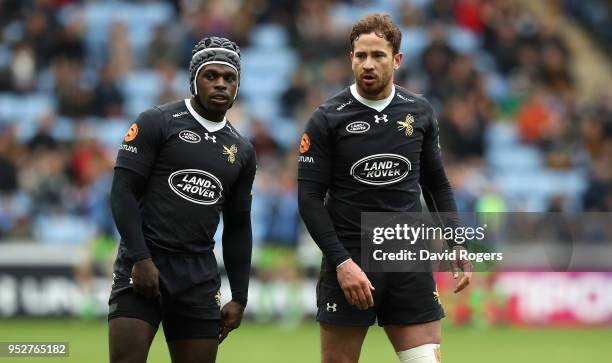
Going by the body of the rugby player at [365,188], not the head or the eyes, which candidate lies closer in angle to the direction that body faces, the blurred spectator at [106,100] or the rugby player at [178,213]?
the rugby player

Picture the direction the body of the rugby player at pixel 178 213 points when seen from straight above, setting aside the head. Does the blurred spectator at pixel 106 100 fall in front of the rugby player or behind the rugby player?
behind

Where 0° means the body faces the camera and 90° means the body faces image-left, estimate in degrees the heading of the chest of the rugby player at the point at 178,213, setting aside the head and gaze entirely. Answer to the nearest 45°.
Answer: approximately 315°

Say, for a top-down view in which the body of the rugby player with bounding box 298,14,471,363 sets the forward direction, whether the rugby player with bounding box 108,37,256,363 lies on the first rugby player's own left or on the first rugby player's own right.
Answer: on the first rugby player's own right

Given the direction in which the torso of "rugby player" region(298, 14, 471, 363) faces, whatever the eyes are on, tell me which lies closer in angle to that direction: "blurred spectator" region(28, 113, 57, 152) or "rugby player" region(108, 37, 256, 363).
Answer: the rugby player

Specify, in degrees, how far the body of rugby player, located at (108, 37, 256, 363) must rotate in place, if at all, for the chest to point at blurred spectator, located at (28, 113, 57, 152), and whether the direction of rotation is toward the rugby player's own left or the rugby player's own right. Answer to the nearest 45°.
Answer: approximately 135° to the rugby player's own left

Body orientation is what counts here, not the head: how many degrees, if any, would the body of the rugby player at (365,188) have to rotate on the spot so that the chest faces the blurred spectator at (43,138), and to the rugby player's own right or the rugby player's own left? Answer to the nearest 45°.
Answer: approximately 135° to the rugby player's own right
